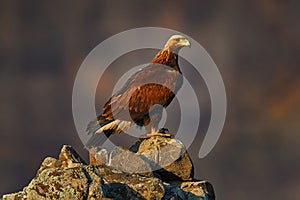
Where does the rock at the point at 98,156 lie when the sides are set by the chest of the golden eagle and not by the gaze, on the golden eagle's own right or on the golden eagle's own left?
on the golden eagle's own right

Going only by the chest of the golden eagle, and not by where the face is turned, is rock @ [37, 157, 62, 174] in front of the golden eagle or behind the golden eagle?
behind

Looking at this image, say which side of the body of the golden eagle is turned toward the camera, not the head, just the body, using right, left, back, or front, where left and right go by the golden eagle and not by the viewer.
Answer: right

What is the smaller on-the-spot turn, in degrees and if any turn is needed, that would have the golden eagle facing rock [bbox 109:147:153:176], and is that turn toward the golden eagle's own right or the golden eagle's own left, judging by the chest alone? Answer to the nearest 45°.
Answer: approximately 90° to the golden eagle's own right

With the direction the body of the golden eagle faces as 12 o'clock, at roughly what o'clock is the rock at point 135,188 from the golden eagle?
The rock is roughly at 3 o'clock from the golden eagle.
